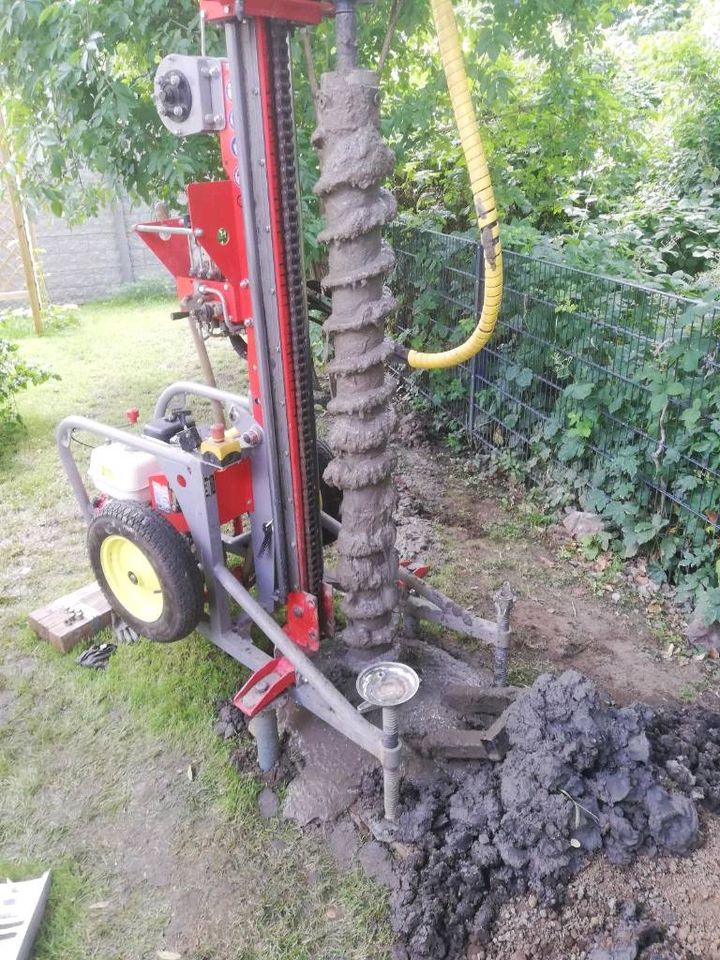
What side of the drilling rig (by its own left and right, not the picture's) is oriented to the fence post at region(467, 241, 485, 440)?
left

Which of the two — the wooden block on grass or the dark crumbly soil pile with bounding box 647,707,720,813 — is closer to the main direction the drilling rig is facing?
the dark crumbly soil pile

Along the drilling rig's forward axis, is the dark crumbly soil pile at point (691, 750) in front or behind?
in front

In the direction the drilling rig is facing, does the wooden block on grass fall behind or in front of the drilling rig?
behind

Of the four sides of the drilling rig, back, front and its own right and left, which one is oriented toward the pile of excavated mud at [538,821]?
front

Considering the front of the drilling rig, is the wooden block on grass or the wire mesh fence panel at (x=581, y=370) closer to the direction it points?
the wire mesh fence panel

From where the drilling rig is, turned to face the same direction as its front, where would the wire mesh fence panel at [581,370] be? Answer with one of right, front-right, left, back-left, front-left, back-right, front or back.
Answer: left

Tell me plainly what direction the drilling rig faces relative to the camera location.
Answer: facing the viewer and to the right of the viewer
